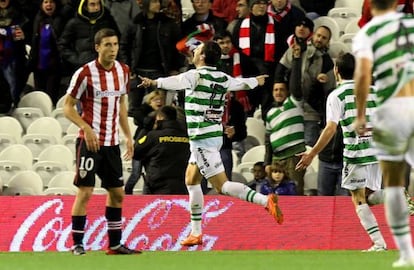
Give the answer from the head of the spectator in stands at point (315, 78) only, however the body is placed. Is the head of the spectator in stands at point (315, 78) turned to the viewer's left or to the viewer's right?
to the viewer's left

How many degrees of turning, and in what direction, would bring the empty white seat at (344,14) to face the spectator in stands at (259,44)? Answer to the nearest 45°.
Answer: approximately 45° to its right

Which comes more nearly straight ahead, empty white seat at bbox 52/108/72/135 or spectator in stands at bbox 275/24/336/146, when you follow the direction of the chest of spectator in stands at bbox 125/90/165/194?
the spectator in stands

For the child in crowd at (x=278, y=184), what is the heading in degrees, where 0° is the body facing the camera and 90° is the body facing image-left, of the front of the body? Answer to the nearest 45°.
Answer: approximately 0°

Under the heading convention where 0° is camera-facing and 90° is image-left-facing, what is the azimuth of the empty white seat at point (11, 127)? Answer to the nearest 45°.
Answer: approximately 0°
